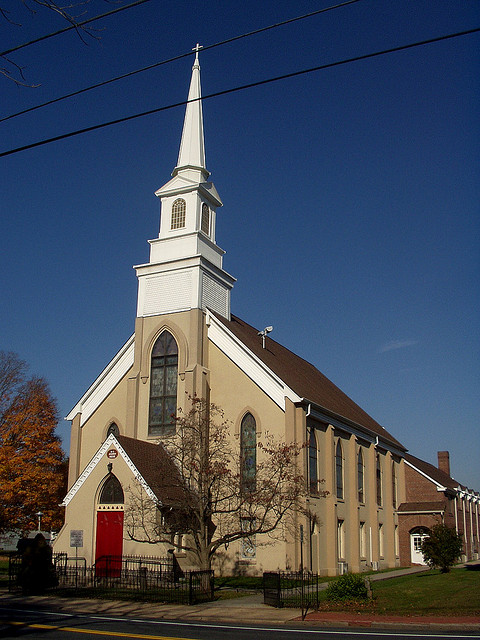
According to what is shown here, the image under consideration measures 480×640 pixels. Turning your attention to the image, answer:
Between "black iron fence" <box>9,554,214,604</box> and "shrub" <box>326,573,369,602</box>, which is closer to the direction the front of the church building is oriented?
the black iron fence

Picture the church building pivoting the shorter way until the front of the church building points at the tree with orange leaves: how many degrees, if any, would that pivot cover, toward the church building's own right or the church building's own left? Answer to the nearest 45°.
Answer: approximately 90° to the church building's own right

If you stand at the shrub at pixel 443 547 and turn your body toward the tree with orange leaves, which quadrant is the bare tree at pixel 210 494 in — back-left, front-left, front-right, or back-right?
front-left

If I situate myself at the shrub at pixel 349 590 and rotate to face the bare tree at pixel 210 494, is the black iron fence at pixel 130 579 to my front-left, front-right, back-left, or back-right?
front-left

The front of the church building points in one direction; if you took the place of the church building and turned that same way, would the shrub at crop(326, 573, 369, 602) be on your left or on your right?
on your left

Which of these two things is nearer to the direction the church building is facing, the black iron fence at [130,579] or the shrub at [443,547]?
the black iron fence
